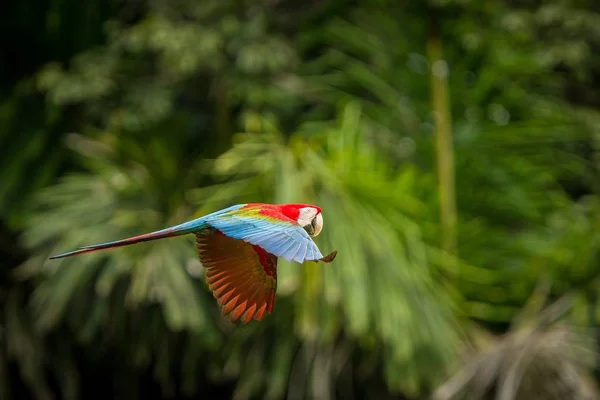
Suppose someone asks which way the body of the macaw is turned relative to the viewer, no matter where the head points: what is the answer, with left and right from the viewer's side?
facing to the right of the viewer
